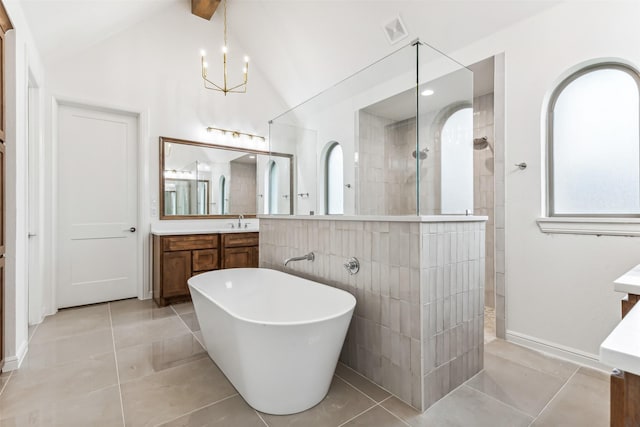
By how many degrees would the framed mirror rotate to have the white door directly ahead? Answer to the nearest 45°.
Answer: approximately 135° to its right

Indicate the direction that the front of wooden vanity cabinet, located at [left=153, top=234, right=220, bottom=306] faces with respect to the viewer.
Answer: facing the viewer and to the right of the viewer

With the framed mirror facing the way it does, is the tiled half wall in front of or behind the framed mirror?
in front

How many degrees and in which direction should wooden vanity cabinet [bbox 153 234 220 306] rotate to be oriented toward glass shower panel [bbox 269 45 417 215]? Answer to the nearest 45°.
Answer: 0° — it already faces it

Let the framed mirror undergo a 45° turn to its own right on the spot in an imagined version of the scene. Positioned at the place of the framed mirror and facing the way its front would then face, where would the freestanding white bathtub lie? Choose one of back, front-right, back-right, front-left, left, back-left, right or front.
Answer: front

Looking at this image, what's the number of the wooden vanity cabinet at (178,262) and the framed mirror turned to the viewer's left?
0

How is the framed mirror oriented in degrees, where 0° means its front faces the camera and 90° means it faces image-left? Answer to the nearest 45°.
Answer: approximately 315°

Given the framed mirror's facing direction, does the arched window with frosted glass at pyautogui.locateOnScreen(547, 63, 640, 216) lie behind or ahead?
ahead

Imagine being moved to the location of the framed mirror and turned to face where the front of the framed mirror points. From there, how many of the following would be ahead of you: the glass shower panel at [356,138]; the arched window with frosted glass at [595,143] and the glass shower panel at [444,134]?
3
